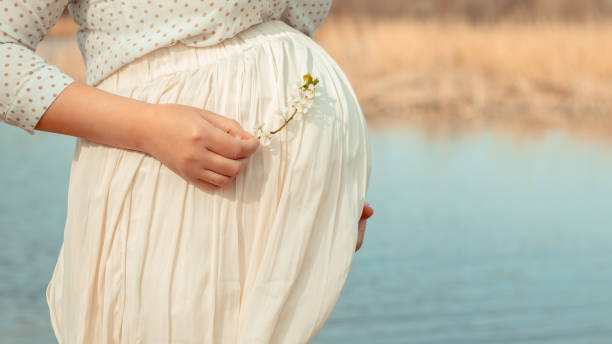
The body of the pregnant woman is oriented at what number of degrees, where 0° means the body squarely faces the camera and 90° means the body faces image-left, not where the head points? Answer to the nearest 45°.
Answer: approximately 315°
